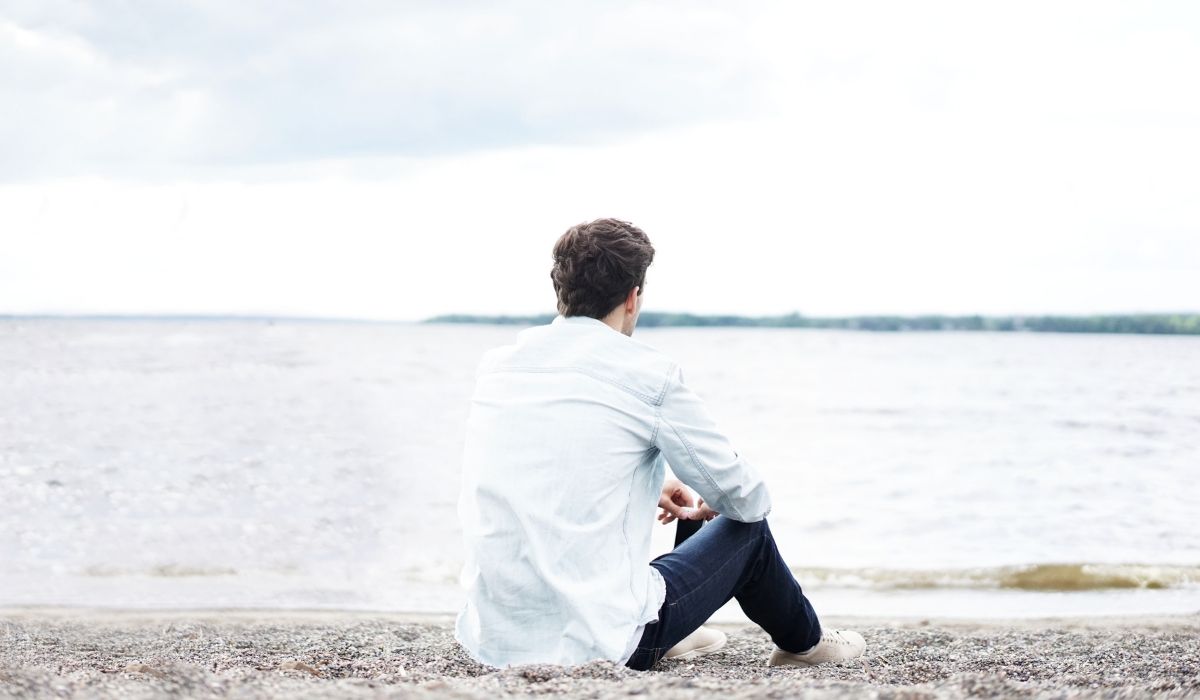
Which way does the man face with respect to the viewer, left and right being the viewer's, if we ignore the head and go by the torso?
facing away from the viewer and to the right of the viewer

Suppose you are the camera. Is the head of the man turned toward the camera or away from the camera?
away from the camera
